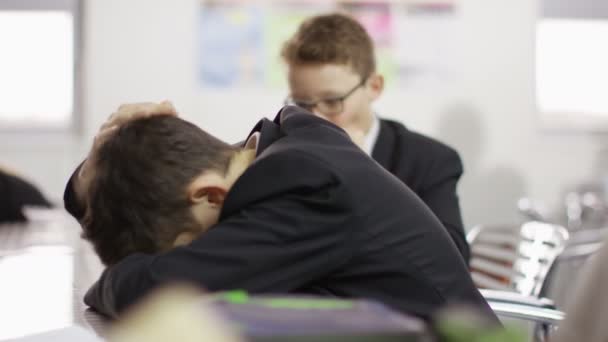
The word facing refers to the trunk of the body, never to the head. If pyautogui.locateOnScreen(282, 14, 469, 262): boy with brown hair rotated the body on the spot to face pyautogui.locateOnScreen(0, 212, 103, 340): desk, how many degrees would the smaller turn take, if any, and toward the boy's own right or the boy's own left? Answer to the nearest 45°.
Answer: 0° — they already face it

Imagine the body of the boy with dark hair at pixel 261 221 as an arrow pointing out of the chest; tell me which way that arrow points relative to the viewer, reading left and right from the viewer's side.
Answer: facing to the left of the viewer

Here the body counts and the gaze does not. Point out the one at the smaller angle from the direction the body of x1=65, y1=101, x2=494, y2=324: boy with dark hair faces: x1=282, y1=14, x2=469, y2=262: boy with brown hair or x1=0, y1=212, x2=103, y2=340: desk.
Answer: the desk

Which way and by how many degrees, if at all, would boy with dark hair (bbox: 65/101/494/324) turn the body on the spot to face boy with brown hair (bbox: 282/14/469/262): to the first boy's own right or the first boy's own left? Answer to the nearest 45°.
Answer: approximately 90° to the first boy's own right

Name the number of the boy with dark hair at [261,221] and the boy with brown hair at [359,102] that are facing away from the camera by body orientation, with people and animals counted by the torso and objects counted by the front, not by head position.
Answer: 0

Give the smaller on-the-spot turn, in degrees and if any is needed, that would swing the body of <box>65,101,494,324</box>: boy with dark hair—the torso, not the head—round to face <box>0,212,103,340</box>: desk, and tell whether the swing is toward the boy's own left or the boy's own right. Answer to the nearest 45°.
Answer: approximately 45° to the boy's own right

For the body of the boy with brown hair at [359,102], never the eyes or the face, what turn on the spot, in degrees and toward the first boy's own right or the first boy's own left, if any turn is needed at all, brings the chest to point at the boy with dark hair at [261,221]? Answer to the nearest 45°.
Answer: approximately 45° to the first boy's own left

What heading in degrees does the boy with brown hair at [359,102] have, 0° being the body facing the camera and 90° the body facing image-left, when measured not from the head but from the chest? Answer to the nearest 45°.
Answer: approximately 45°
